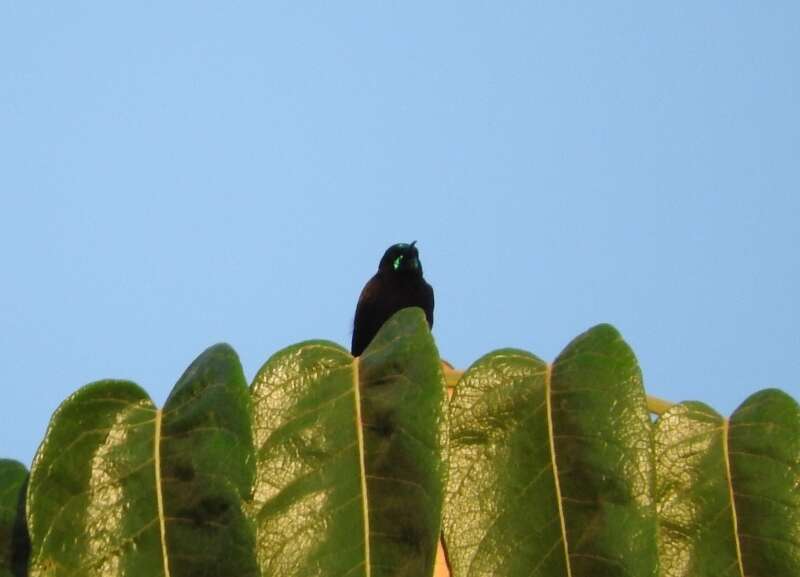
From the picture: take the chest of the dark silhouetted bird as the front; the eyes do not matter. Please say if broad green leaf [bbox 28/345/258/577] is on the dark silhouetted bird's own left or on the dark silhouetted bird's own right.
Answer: on the dark silhouetted bird's own right

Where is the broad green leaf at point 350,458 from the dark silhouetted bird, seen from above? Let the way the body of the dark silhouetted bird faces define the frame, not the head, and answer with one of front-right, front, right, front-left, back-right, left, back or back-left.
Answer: front-right

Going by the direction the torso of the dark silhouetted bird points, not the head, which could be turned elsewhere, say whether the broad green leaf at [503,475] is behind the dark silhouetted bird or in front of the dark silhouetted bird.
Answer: in front

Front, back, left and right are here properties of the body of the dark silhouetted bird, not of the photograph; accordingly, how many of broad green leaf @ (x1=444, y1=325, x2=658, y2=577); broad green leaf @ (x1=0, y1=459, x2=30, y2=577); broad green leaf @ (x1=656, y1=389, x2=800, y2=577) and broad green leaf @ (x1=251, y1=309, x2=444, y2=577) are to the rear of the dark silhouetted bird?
0

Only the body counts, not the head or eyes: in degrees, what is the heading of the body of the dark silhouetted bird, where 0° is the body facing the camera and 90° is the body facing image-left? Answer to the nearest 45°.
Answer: approximately 315°
